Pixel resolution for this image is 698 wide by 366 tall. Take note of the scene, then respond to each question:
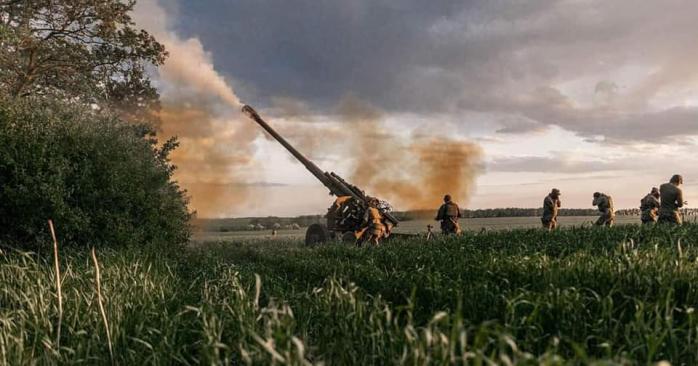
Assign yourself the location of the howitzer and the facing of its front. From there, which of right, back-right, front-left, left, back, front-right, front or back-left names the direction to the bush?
front-left

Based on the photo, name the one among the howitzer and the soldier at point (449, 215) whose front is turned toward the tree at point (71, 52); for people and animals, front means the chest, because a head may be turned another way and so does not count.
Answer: the howitzer

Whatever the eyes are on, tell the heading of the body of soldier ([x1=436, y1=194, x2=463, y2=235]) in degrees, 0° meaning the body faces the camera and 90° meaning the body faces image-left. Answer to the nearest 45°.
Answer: approximately 180°

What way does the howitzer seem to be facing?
to the viewer's left

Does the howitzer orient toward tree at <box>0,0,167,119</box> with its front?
yes

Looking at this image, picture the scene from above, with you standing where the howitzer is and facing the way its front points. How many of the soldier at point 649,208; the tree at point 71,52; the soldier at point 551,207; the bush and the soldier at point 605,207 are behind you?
3
